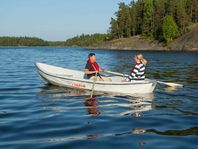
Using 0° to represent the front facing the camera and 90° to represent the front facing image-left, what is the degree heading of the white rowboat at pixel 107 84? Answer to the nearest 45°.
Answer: approximately 90°

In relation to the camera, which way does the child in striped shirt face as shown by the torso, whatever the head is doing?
to the viewer's left
